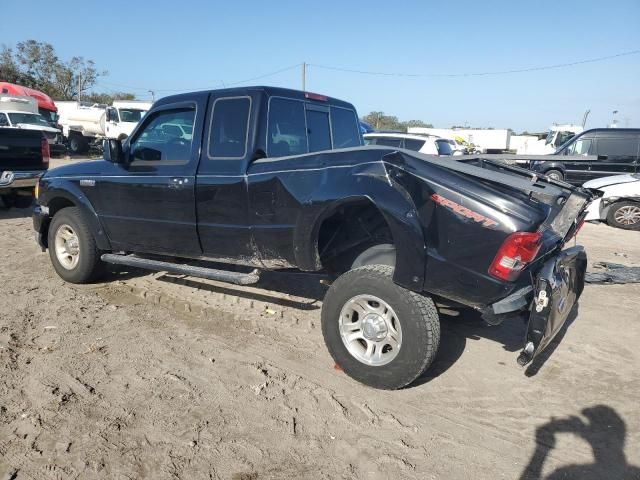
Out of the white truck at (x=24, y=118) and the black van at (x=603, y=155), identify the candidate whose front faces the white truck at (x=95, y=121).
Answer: the black van

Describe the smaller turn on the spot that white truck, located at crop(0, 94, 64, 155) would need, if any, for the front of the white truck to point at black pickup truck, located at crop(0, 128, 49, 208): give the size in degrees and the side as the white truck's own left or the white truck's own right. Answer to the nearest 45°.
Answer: approximately 45° to the white truck's own right

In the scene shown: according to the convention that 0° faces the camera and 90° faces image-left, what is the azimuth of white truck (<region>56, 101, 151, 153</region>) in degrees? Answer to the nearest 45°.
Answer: approximately 315°

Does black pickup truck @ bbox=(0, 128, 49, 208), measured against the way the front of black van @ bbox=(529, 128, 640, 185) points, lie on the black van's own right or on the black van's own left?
on the black van's own left

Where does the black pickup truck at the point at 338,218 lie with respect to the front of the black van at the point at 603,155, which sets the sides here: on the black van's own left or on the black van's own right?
on the black van's own left

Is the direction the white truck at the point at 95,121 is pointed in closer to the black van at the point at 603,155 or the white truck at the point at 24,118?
the black van

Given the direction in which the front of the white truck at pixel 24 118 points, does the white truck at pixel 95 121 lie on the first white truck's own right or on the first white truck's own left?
on the first white truck's own left

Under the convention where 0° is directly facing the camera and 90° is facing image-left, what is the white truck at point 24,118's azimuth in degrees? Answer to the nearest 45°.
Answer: approximately 315°

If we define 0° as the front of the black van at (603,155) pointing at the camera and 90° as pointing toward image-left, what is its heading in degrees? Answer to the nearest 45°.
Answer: approximately 90°

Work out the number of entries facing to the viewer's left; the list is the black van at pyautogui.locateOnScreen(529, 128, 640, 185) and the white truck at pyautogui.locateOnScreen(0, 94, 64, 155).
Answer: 1

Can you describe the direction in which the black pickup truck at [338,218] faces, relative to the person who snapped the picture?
facing away from the viewer and to the left of the viewer
